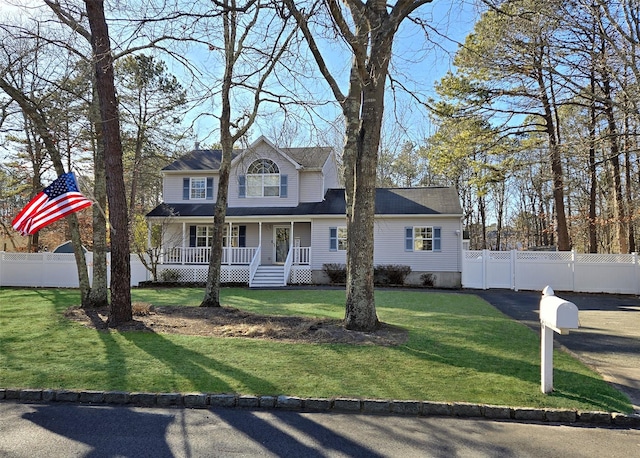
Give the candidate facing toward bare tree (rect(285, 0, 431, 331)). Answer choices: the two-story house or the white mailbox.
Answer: the two-story house

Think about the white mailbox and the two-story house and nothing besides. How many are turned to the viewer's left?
0

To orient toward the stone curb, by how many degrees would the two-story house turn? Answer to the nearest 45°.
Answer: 0° — it already faces it

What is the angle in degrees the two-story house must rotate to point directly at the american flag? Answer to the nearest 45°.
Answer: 0° — it already faces it

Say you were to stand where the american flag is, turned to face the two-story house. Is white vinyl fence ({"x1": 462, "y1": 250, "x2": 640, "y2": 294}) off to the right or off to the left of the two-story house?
right

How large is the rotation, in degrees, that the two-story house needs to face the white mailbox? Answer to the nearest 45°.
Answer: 0° — it already faces it

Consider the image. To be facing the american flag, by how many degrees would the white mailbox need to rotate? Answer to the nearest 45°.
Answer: approximately 135° to its right

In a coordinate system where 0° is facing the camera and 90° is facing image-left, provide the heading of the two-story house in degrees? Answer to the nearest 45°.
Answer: approximately 0°

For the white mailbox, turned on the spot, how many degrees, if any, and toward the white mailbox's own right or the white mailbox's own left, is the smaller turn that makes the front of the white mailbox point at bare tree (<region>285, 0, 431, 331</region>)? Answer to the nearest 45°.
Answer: approximately 180°

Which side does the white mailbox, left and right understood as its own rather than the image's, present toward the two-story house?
back
